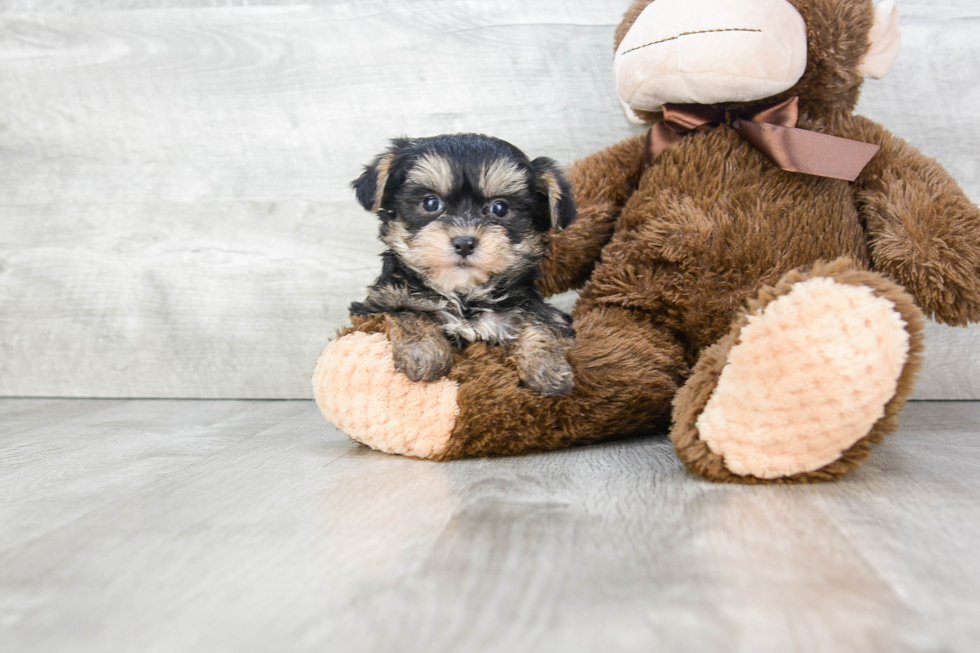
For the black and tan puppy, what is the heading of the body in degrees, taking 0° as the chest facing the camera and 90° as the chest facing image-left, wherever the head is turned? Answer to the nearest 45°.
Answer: approximately 0°

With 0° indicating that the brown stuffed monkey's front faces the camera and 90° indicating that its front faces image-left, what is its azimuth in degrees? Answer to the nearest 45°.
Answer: approximately 45°
